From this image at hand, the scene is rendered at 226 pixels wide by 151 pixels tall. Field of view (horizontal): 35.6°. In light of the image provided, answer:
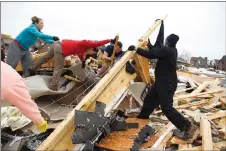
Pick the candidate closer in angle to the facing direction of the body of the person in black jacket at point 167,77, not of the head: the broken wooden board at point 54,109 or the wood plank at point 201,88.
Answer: the broken wooden board

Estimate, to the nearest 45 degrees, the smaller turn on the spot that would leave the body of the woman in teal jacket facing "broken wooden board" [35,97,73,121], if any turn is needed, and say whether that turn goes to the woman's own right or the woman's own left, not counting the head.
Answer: approximately 45° to the woman's own right

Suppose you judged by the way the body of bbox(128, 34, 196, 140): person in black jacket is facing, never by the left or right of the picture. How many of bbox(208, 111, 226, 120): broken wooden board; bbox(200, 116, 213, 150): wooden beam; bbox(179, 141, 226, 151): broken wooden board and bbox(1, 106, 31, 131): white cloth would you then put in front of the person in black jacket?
1

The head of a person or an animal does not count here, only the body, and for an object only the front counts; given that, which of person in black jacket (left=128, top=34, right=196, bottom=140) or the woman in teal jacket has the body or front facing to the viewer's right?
the woman in teal jacket

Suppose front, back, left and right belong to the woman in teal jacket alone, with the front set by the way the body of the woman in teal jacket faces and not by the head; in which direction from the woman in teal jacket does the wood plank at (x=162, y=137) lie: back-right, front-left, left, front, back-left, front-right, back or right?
front-right

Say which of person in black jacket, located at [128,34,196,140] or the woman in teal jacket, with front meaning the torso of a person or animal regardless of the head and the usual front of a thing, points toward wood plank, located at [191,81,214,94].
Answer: the woman in teal jacket

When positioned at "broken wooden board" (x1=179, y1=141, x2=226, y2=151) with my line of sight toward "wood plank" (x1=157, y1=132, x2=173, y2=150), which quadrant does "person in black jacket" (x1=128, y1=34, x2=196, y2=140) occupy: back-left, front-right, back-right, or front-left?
front-right

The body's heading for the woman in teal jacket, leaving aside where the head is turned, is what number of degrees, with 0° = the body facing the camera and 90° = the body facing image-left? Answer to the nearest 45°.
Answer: approximately 270°

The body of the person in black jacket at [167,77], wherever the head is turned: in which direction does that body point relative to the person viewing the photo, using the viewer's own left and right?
facing to the left of the viewer

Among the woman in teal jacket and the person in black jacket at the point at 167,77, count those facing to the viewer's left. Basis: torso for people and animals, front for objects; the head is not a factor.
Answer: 1

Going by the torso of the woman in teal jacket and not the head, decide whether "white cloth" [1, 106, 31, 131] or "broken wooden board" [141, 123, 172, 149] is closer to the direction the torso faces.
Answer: the broken wooden board

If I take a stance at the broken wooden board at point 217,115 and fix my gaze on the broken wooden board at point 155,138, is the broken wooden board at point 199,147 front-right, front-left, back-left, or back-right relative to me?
front-left

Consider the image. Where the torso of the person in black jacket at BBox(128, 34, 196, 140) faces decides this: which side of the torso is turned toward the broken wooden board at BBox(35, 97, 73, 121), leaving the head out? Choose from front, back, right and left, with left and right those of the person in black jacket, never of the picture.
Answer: front

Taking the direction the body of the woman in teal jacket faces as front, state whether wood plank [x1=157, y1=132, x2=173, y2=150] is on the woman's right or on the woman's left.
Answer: on the woman's right
